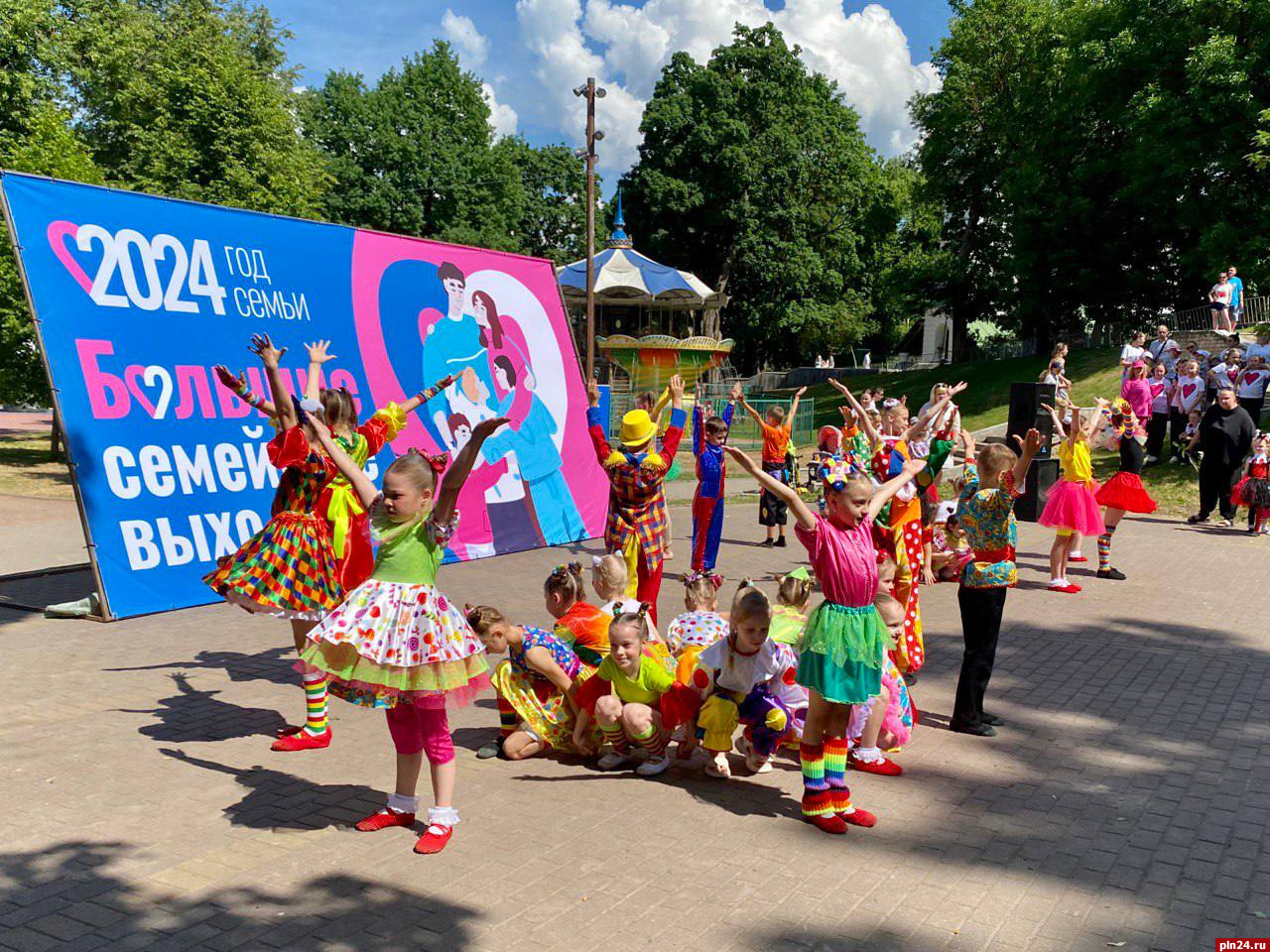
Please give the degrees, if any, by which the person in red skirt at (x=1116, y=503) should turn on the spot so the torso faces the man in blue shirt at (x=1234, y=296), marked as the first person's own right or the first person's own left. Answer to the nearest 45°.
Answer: approximately 90° to the first person's own left

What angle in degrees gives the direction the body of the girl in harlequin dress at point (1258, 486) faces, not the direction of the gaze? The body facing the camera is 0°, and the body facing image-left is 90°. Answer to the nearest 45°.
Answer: approximately 0°

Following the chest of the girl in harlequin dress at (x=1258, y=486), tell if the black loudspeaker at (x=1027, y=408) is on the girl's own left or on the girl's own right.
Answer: on the girl's own right

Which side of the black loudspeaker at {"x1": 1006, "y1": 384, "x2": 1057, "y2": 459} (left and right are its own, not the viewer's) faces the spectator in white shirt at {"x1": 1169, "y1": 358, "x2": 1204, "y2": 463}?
left

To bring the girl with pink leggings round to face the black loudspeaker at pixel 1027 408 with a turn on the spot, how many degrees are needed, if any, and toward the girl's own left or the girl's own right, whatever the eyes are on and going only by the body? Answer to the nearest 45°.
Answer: approximately 180°

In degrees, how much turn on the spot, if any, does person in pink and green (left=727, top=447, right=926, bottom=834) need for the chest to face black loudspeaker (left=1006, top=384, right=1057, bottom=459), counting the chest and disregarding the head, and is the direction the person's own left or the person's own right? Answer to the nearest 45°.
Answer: approximately 135° to the person's own left

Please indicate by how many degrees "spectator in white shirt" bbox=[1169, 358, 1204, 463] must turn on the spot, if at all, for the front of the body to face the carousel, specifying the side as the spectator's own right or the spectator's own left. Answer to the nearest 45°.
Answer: approximately 90° to the spectator's own right
